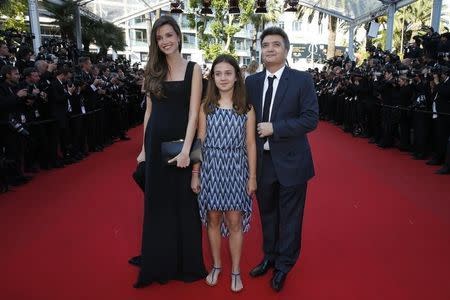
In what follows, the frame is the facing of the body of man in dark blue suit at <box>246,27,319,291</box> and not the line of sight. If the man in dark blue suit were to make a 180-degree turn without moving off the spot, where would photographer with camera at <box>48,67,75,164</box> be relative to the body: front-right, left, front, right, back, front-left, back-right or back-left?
left

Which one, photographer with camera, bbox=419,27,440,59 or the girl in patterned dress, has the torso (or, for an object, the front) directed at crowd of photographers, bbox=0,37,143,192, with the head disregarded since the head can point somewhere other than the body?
the photographer with camera

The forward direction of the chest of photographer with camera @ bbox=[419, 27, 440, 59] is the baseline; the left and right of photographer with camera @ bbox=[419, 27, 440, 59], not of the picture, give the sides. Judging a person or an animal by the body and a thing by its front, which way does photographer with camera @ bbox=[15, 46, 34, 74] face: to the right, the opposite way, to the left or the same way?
the opposite way

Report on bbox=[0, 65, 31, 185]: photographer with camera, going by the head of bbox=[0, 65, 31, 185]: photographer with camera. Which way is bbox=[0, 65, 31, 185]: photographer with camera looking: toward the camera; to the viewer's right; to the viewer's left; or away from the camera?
to the viewer's right

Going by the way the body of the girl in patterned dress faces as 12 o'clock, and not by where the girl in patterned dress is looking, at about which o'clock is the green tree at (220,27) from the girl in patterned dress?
The green tree is roughly at 6 o'clock from the girl in patterned dress.

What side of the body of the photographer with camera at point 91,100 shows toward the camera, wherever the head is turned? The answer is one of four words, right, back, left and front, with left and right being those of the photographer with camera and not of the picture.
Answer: right

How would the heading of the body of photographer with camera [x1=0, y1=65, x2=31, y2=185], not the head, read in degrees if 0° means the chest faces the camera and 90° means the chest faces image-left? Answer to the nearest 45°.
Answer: approximately 270°

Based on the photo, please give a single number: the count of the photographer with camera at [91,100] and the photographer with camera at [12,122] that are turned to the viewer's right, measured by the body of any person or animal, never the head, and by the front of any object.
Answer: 2

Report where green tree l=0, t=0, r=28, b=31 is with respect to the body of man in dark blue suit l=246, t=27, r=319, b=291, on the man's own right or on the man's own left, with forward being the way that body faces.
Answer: on the man's own right

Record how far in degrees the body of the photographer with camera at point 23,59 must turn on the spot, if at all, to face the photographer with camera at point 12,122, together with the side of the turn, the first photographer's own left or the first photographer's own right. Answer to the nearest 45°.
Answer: approximately 90° to the first photographer's own right

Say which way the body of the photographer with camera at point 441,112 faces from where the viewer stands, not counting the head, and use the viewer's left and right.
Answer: facing to the left of the viewer

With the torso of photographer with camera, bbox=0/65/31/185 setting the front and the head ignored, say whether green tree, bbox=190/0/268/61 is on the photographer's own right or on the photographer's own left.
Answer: on the photographer's own left

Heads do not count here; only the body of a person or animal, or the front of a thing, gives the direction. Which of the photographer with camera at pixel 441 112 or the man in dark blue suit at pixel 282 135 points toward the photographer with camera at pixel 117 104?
the photographer with camera at pixel 441 112

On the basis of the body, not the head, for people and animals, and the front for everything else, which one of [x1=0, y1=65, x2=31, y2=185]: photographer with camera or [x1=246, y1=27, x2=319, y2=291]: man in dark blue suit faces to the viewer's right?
the photographer with camera

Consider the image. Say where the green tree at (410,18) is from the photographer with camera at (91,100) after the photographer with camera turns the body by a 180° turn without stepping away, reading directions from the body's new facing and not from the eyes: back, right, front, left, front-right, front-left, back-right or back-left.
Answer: back-right

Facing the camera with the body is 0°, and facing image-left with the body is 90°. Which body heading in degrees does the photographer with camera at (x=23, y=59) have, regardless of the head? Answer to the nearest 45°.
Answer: approximately 270°
